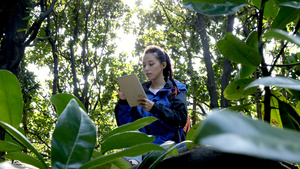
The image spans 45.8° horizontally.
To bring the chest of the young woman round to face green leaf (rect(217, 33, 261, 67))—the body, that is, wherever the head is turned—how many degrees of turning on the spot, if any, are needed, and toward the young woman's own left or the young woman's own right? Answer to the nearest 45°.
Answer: approximately 45° to the young woman's own left

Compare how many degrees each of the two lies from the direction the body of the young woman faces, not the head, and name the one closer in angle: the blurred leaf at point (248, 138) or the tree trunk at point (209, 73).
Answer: the blurred leaf

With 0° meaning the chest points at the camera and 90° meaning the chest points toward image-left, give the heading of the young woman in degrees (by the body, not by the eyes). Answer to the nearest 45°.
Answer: approximately 45°

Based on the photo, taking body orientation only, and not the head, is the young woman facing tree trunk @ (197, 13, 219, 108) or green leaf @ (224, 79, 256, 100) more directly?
the green leaf

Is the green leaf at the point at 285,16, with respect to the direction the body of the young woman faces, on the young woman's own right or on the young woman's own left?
on the young woman's own left

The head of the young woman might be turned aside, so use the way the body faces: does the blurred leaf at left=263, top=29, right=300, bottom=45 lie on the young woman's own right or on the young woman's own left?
on the young woman's own left

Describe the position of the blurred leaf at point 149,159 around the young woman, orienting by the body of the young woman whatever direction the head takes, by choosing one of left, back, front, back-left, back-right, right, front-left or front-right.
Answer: front-left

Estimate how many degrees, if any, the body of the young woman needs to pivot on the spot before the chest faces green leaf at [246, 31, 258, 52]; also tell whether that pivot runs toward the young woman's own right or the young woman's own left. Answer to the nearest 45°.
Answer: approximately 45° to the young woman's own left

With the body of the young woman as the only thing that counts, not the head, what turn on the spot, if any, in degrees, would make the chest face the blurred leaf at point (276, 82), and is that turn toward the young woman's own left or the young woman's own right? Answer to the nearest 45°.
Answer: approximately 45° to the young woman's own left

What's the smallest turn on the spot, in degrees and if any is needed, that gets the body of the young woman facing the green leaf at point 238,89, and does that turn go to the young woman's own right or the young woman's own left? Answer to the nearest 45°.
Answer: approximately 45° to the young woman's own left

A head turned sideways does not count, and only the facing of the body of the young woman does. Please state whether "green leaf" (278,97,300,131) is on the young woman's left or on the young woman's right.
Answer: on the young woman's left
